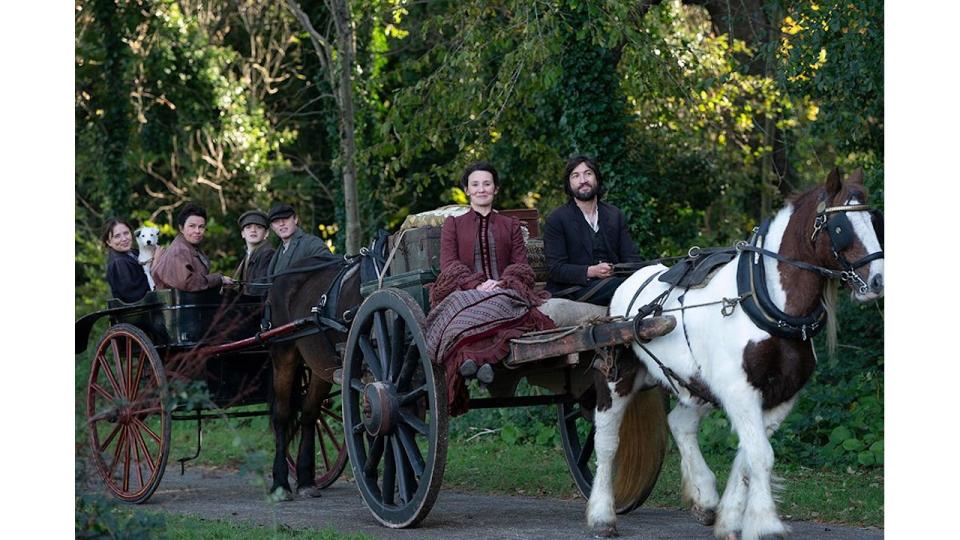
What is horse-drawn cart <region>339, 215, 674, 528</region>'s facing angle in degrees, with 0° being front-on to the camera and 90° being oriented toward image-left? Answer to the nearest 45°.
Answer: approximately 315°

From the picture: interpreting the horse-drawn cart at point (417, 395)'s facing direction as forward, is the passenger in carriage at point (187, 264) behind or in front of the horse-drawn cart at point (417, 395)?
behind

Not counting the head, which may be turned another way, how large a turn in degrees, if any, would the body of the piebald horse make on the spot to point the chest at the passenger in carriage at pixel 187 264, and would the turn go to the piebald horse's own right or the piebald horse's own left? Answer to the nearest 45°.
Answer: approximately 180°

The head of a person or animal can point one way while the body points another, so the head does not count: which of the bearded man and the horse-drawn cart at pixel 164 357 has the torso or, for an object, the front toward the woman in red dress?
the horse-drawn cart

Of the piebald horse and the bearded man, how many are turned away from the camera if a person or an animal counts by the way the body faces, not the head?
0

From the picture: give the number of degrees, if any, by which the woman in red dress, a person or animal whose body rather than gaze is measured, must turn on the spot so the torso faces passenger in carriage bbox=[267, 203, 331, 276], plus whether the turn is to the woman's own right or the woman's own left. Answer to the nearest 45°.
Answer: approximately 135° to the woman's own right

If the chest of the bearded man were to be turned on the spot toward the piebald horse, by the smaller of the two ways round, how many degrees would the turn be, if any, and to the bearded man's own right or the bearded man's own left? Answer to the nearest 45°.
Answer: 0° — they already face it

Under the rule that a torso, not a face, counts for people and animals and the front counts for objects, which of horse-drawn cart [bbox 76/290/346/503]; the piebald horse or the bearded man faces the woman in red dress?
the horse-drawn cart

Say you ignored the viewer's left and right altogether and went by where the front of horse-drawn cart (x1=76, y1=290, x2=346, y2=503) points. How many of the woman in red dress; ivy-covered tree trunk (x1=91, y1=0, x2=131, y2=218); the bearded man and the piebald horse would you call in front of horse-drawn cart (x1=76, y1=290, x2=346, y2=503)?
3
